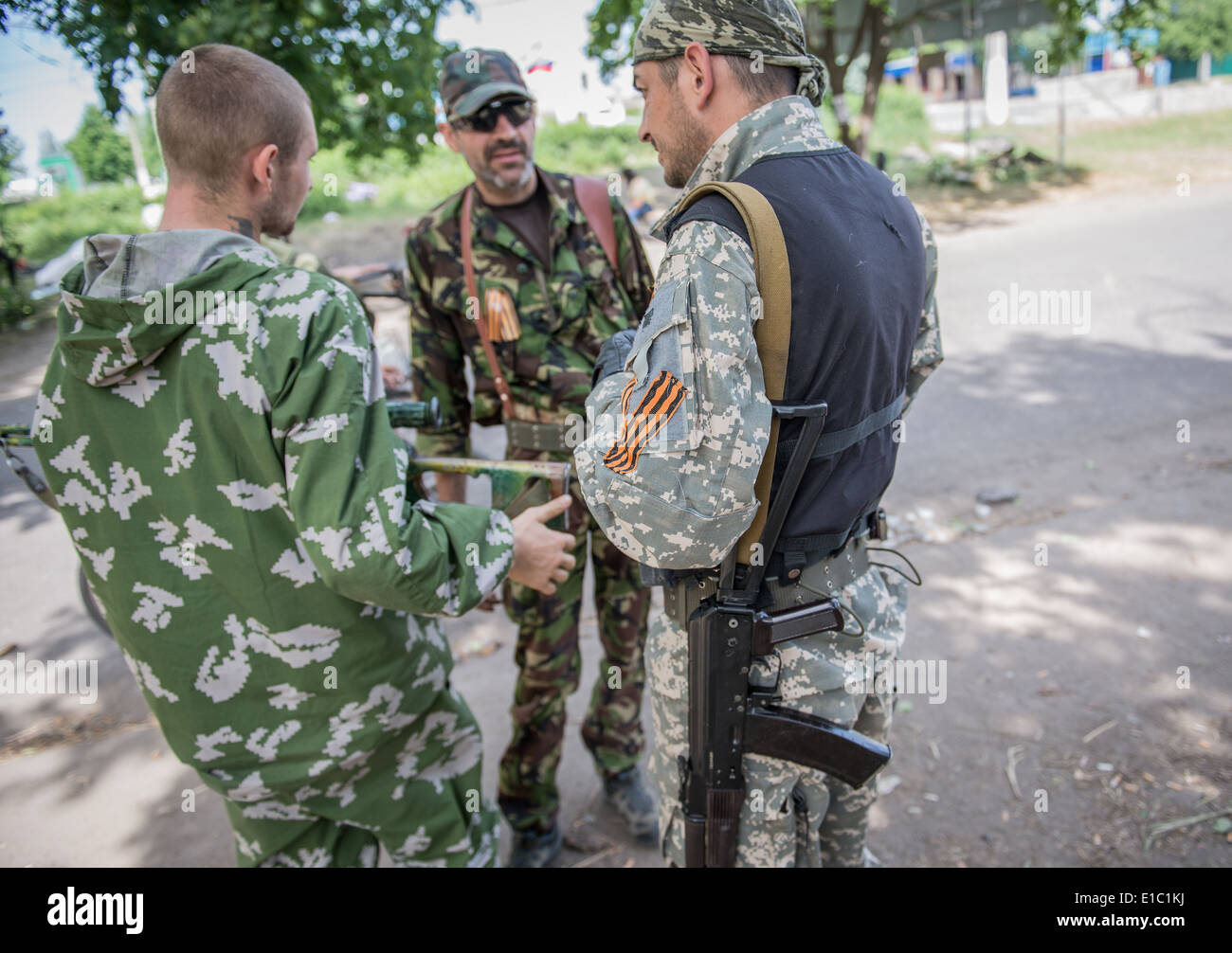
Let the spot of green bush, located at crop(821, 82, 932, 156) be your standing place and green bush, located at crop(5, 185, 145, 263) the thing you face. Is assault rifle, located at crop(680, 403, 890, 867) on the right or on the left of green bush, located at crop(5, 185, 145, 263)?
left

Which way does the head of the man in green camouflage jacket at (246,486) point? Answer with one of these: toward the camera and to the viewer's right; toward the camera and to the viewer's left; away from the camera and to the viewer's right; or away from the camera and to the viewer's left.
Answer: away from the camera and to the viewer's right

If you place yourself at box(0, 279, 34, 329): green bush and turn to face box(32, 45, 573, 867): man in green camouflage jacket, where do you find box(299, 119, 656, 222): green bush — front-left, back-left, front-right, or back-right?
back-left

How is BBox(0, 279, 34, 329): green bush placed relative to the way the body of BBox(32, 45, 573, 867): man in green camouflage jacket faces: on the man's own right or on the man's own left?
on the man's own left

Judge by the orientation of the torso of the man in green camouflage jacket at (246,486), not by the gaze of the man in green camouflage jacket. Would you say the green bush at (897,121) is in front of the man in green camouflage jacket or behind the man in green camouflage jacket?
in front

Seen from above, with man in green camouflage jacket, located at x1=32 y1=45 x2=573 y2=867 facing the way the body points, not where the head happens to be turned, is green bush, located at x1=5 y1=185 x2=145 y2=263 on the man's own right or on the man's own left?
on the man's own left

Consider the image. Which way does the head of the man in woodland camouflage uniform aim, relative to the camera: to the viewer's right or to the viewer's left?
to the viewer's right

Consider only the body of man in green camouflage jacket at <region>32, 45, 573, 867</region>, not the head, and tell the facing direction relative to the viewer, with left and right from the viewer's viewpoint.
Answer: facing away from the viewer and to the right of the viewer

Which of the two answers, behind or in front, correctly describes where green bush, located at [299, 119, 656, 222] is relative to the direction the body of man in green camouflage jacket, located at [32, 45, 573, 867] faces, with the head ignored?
in front
